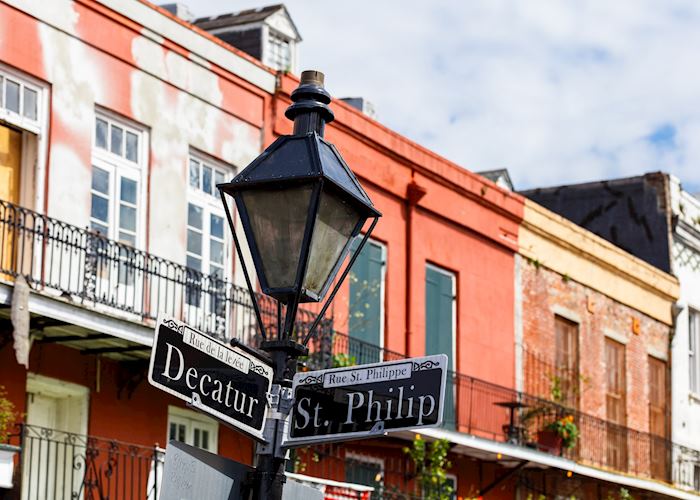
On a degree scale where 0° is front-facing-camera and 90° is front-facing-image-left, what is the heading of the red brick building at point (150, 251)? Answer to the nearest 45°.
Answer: approximately 315°

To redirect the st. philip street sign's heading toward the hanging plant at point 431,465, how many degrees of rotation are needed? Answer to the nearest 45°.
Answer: approximately 135° to its right

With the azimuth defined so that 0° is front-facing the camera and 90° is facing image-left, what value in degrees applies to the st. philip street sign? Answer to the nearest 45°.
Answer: approximately 45°

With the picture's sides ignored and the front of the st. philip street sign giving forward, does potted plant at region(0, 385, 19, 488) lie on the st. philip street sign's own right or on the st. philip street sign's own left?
on the st. philip street sign's own right

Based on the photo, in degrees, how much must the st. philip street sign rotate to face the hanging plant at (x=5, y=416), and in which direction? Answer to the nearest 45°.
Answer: approximately 135° to its right
